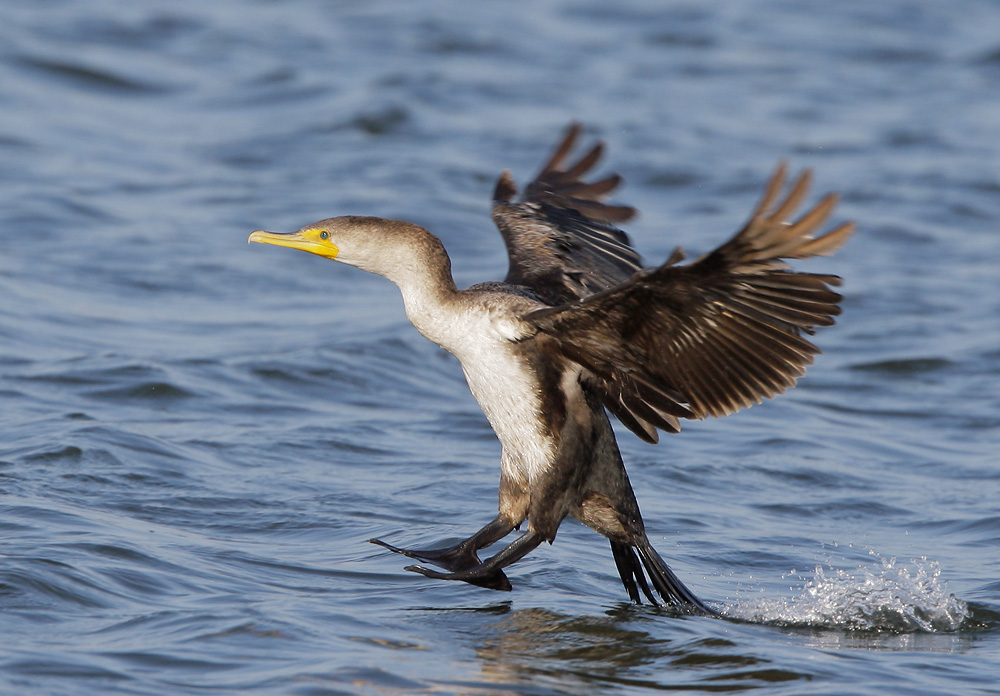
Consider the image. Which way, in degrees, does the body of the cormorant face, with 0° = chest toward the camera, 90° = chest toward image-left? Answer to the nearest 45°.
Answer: approximately 90°

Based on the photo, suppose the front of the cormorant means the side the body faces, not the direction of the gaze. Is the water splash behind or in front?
behind
